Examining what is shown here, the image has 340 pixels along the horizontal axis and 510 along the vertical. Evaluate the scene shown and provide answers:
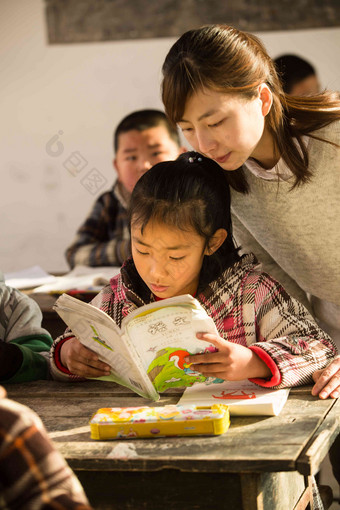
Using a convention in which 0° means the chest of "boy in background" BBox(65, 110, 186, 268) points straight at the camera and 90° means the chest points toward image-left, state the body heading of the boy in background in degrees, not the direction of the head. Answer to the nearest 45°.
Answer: approximately 0°

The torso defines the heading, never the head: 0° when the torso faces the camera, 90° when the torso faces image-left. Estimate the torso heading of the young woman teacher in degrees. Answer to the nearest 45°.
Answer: approximately 45°

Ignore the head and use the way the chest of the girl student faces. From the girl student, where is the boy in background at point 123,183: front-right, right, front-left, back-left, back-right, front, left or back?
back-right

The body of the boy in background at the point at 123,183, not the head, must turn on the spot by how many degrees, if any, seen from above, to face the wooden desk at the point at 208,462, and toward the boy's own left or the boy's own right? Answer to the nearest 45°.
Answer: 0° — they already face it

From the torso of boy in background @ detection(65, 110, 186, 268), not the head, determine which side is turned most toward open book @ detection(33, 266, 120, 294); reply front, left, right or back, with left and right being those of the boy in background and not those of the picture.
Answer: front

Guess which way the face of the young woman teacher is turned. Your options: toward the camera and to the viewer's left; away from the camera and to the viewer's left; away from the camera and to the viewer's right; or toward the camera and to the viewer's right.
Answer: toward the camera and to the viewer's left

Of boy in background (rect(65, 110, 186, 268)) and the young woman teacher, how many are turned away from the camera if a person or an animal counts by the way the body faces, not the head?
0

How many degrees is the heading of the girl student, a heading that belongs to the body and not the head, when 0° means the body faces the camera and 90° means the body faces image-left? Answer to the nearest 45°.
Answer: approximately 45°

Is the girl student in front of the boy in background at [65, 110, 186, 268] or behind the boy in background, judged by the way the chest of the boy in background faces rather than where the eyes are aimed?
in front

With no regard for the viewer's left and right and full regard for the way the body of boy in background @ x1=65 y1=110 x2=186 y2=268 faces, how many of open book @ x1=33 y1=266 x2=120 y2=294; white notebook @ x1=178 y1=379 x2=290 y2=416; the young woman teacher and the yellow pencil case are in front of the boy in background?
4
